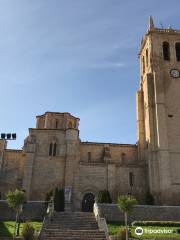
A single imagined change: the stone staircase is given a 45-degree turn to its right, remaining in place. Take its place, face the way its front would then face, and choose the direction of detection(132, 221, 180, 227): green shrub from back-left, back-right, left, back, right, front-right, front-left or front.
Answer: back-left

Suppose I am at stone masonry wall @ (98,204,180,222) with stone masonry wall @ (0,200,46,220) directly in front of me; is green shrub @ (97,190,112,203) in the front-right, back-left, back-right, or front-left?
front-right

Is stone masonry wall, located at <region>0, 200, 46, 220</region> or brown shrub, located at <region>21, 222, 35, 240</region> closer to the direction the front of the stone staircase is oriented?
the brown shrub

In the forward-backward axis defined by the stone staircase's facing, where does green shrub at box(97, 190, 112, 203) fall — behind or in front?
behind

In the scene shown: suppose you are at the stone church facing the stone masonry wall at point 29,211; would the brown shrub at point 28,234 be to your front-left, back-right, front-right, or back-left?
front-left

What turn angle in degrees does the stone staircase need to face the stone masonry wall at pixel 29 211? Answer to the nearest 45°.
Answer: approximately 135° to its right

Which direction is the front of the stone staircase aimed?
toward the camera

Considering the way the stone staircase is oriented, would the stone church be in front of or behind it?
behind

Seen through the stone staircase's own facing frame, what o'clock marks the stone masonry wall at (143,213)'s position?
The stone masonry wall is roughly at 8 o'clock from the stone staircase.
